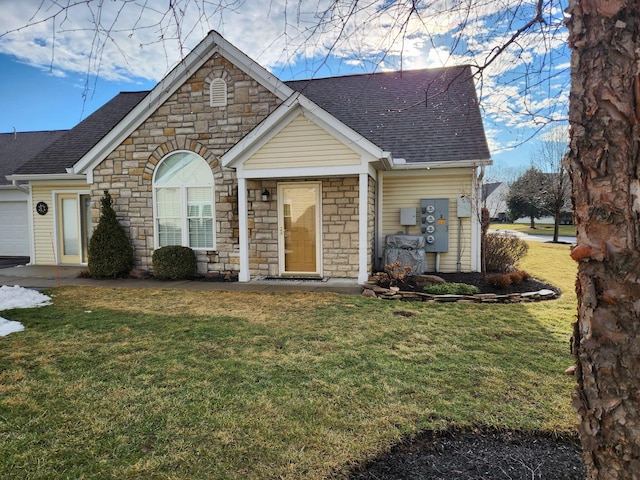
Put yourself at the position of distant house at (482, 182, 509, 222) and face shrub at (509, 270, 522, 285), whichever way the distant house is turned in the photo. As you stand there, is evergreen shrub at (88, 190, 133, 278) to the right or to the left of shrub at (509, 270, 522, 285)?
right

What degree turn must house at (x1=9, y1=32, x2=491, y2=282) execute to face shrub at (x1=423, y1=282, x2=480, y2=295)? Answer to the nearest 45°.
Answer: approximately 45° to its left

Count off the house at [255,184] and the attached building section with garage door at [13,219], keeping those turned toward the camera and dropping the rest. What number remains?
2

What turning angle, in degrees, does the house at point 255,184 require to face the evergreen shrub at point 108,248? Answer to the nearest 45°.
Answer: approximately 90° to its right

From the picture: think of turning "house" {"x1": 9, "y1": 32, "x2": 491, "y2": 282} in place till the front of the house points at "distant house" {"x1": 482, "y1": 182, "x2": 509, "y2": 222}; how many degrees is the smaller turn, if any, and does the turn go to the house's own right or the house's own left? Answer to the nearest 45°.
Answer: approximately 135° to the house's own left

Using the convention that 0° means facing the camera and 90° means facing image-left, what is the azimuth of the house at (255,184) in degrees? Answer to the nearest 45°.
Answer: approximately 0°
